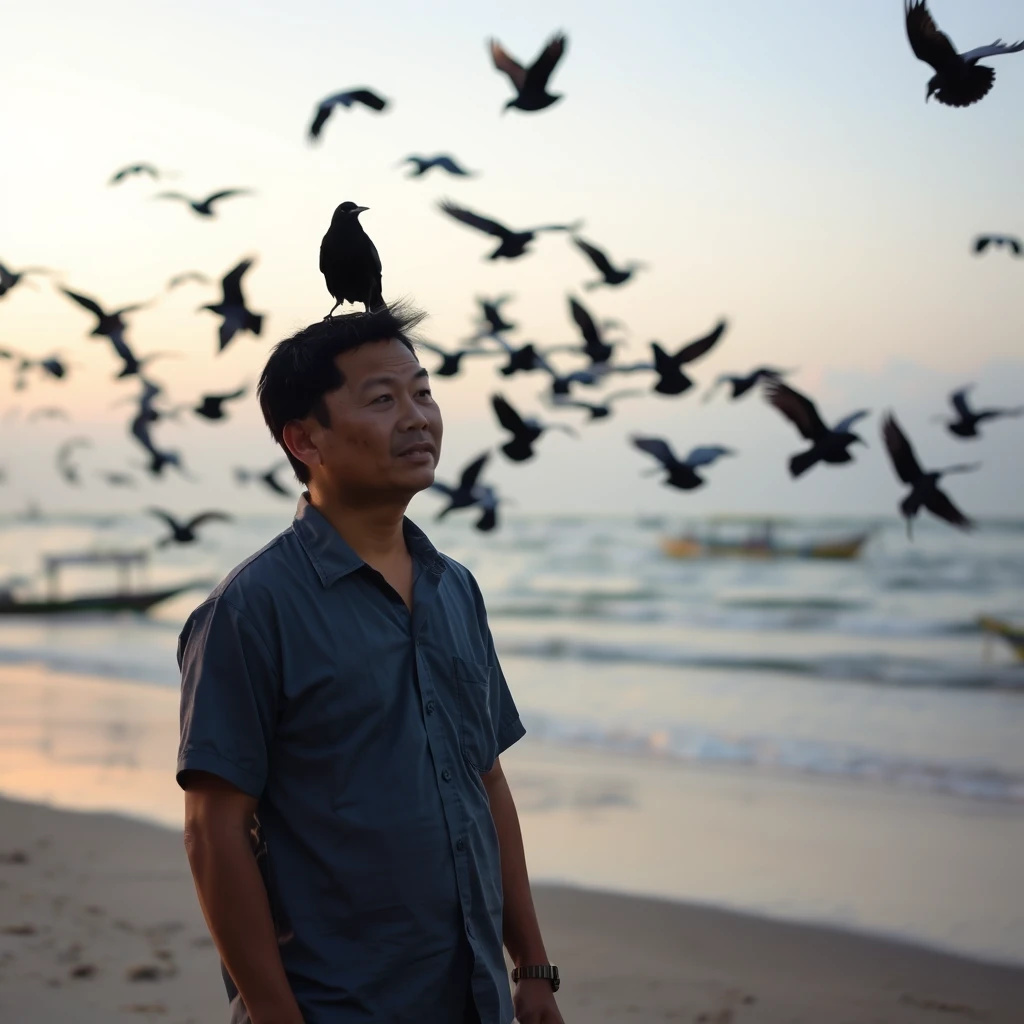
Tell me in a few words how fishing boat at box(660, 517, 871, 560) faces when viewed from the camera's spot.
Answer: facing to the right of the viewer

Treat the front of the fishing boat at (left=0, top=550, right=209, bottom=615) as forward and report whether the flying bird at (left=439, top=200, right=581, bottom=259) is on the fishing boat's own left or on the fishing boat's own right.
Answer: on the fishing boat's own right

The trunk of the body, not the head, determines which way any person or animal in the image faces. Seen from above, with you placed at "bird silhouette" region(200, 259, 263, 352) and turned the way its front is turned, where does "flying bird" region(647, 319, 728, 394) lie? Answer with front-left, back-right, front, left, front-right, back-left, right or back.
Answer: back

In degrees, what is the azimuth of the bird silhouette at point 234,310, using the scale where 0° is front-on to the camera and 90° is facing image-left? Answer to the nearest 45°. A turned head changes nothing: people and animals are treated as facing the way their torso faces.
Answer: approximately 90°

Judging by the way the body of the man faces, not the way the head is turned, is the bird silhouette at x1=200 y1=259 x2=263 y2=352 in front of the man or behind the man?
behind

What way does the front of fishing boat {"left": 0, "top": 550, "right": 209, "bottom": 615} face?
to the viewer's right
